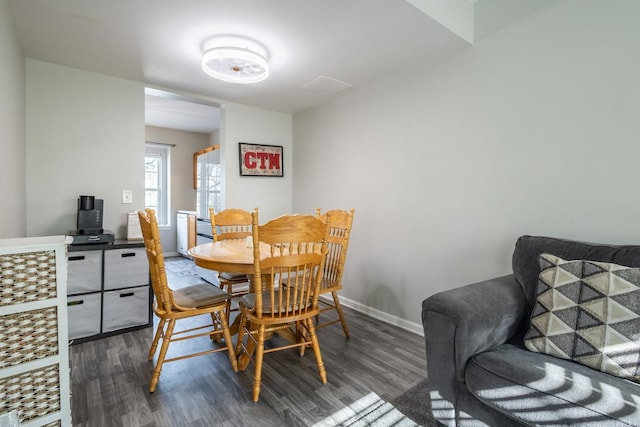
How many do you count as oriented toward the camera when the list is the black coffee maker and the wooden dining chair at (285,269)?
1

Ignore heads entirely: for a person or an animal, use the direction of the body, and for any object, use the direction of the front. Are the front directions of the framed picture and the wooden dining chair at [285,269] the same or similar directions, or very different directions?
very different directions

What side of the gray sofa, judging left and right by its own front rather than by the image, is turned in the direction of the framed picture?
right

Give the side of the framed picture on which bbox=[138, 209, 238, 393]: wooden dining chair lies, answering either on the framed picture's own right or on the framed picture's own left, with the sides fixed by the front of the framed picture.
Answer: on the framed picture's own right

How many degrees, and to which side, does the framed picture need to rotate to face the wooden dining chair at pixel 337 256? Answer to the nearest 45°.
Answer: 0° — it already faces it

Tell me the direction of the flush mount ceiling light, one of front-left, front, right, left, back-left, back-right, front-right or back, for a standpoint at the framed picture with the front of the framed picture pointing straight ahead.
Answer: front-right

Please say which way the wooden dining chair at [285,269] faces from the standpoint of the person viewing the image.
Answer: facing away from the viewer and to the left of the viewer

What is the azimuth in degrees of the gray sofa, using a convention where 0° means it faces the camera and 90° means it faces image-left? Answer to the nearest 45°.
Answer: approximately 45°

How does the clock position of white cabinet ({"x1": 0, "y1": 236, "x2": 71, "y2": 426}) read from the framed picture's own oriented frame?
The white cabinet is roughly at 2 o'clock from the framed picture.

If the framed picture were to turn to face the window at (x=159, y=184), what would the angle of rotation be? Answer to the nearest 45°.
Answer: approximately 180°

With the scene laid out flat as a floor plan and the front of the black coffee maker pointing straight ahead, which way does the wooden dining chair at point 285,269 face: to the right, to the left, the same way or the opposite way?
the opposite way

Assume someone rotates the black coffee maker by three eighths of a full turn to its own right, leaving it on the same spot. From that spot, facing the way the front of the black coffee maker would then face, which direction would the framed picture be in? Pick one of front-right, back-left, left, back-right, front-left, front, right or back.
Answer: back-right

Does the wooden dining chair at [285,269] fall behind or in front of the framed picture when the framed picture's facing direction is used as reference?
in front

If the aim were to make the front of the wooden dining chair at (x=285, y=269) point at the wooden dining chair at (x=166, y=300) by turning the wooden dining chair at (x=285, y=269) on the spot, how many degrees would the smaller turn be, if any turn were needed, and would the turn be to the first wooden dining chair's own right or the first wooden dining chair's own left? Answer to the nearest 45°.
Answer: approximately 45° to the first wooden dining chair's own left

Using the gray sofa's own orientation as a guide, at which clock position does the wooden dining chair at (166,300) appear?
The wooden dining chair is roughly at 1 o'clock from the gray sofa.

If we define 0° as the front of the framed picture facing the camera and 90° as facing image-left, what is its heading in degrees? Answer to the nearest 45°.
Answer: approximately 315°
